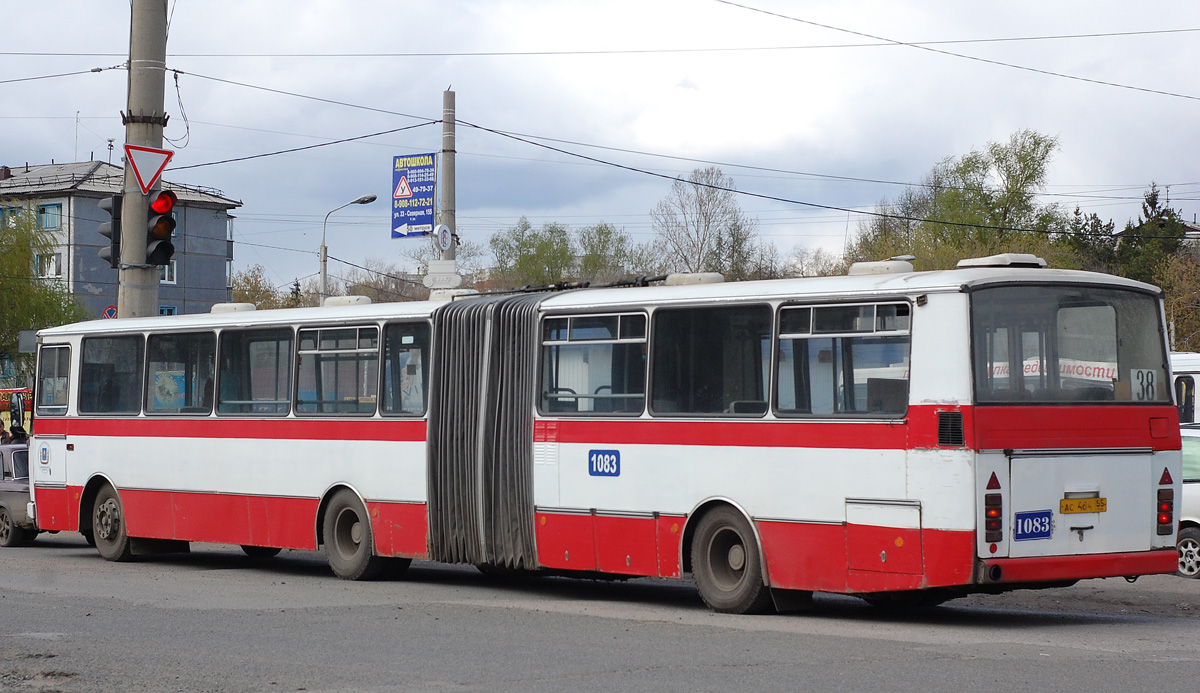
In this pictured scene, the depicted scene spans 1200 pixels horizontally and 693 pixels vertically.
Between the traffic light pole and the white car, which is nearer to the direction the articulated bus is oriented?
the traffic light pole

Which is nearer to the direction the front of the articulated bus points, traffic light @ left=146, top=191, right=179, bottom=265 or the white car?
the traffic light

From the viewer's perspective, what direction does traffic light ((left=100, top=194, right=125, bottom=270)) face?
to the viewer's left

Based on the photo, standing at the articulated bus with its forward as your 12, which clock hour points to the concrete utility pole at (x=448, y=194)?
The concrete utility pole is roughly at 1 o'clock from the articulated bus.

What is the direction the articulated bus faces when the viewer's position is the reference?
facing away from the viewer and to the left of the viewer

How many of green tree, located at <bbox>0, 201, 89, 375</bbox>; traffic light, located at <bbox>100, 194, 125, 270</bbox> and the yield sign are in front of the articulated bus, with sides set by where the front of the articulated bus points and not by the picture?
3

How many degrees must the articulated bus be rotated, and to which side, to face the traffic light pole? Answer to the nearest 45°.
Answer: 0° — it already faces it

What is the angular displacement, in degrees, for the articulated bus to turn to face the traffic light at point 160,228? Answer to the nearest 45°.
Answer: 0° — it already faces it

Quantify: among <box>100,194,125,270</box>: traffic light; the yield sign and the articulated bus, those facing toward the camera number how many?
1

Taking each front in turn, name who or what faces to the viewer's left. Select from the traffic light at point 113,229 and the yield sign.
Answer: the traffic light

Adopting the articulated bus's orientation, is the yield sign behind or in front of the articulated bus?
in front

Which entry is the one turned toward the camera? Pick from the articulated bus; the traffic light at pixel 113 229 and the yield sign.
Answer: the yield sign

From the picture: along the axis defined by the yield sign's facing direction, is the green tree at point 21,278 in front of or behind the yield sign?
behind

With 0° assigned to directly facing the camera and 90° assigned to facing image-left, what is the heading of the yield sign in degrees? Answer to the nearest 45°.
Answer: approximately 0°

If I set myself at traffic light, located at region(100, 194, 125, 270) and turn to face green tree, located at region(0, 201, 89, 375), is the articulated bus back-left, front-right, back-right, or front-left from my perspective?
back-right

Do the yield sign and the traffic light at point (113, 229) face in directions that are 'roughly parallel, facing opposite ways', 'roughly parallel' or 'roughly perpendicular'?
roughly perpendicular
